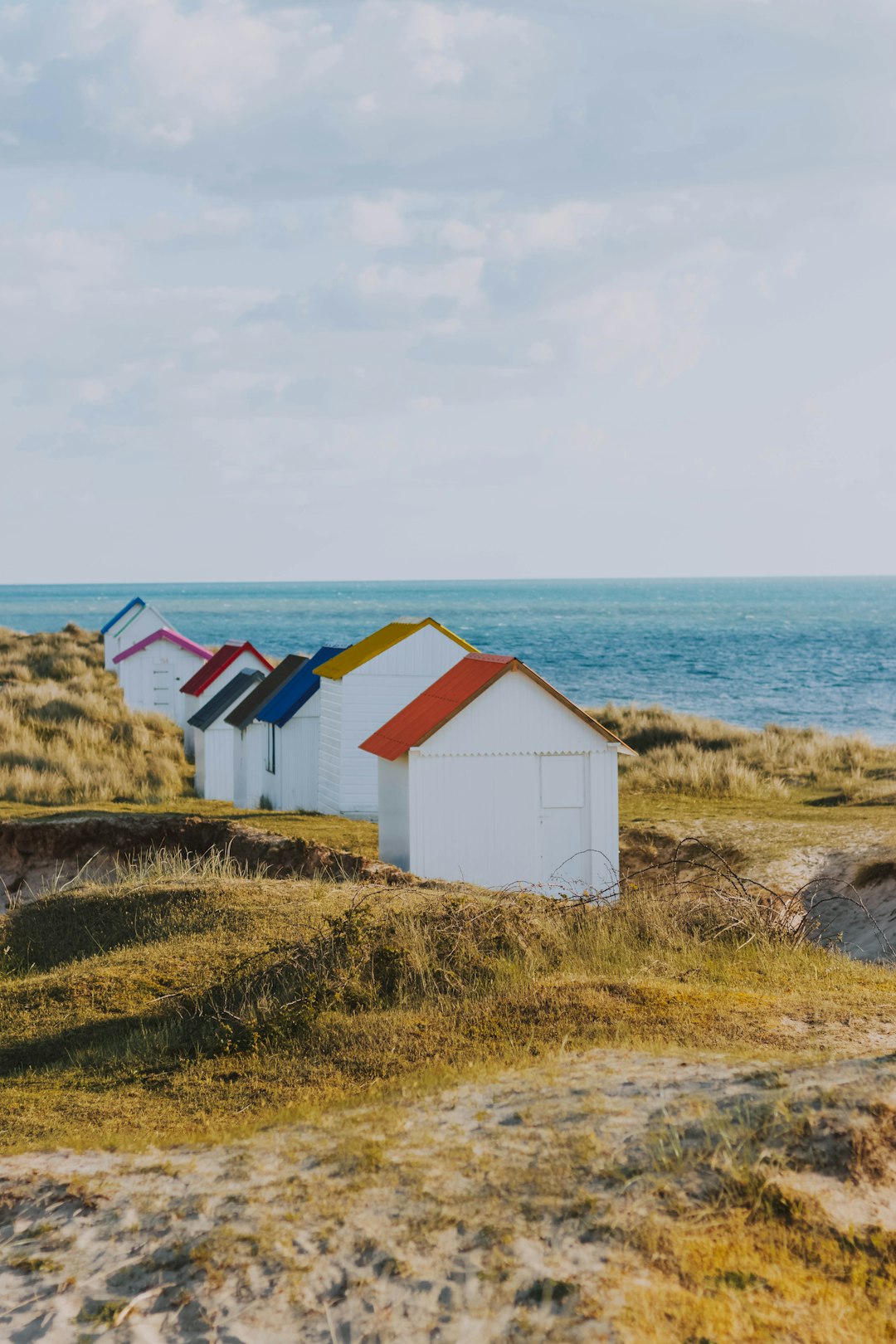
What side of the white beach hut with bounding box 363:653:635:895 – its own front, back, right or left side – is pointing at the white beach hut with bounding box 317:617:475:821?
back

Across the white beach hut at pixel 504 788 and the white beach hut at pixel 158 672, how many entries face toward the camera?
2

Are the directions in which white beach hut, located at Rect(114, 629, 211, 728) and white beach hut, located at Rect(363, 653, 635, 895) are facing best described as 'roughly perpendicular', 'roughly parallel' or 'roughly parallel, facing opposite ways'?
roughly parallel

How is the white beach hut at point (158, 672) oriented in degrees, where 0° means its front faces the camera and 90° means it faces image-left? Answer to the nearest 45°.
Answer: approximately 0°

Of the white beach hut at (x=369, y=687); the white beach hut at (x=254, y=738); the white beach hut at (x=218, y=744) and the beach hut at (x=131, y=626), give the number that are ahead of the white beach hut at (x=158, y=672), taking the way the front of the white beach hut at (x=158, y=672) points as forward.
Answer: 3

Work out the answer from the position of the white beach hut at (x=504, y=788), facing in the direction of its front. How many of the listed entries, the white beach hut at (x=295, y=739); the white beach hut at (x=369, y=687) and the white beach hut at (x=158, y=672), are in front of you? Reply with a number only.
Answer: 0

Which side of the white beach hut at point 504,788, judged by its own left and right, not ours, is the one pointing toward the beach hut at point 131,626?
back

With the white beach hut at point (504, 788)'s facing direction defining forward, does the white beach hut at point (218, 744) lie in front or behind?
behind

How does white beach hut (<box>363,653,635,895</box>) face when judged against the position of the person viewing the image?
facing the viewer

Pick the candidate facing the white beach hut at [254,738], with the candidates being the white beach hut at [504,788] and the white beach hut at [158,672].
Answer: the white beach hut at [158,672]
